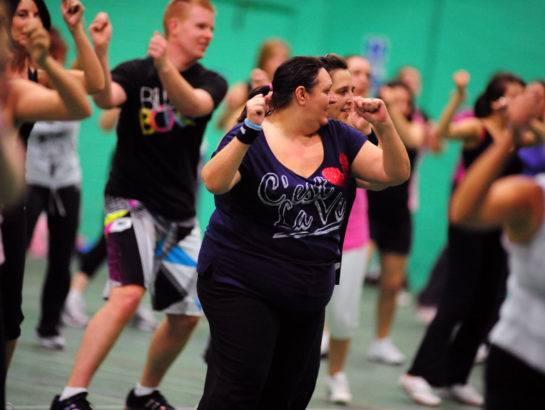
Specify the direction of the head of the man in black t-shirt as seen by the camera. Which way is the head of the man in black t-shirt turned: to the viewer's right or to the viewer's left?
to the viewer's right

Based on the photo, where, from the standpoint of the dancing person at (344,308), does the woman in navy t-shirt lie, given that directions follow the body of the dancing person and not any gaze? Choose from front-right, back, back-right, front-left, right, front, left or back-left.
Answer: front-right

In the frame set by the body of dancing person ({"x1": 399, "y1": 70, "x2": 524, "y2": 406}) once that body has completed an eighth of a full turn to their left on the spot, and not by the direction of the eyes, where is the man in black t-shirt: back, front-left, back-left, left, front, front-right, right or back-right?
back-right

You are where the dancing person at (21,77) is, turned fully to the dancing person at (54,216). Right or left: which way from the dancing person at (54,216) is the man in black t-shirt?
right

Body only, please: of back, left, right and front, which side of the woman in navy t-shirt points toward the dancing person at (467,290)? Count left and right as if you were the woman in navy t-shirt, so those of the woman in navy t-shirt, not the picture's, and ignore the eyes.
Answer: left

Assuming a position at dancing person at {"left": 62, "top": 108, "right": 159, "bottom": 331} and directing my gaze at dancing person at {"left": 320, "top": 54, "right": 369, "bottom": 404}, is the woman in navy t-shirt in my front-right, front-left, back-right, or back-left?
front-right

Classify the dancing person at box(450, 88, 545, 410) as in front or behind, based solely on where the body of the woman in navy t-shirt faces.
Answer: in front

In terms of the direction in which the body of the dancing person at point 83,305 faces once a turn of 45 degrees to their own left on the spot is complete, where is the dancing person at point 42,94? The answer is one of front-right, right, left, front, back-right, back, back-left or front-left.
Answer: right

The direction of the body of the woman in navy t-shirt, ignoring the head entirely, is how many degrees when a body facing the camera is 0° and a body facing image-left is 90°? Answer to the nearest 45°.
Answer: approximately 315°

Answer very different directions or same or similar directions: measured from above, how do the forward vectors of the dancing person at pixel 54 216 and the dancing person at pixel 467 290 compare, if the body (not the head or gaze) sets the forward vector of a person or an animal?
same or similar directions

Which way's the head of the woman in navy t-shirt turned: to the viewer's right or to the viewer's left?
to the viewer's right

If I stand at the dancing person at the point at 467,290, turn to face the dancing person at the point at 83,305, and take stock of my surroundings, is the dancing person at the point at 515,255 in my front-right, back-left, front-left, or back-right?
back-left

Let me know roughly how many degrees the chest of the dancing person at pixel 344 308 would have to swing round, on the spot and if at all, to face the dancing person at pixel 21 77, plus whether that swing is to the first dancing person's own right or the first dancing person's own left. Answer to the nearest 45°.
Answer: approximately 90° to the first dancing person's own right

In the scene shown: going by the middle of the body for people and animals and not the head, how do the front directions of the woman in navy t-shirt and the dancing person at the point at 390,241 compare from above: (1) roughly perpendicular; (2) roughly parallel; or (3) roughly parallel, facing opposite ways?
roughly parallel

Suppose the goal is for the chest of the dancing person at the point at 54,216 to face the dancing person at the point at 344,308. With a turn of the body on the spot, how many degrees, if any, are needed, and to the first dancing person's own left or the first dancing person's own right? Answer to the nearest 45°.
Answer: approximately 45° to the first dancing person's own left
